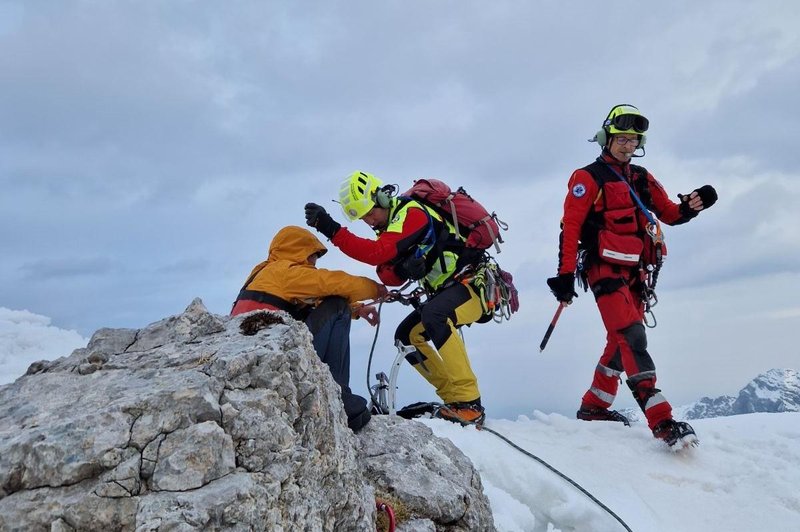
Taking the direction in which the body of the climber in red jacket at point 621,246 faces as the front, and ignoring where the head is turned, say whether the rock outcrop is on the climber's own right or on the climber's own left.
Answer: on the climber's own right

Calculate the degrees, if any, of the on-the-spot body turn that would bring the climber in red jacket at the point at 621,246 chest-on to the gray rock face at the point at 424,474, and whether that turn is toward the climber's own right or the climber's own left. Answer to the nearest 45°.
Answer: approximately 90° to the climber's own right

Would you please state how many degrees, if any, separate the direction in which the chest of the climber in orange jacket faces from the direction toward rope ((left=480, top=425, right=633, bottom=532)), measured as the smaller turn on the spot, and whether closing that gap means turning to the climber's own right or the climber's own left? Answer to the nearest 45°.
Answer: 0° — they already face it

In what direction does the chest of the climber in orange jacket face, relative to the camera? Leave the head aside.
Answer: to the viewer's right

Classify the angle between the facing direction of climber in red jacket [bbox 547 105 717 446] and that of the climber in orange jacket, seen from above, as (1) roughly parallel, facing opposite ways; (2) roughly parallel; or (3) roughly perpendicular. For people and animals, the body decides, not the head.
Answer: roughly perpendicular

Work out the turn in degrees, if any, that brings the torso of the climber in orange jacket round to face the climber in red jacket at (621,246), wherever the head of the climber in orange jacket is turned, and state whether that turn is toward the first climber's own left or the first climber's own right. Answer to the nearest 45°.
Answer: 0° — they already face them

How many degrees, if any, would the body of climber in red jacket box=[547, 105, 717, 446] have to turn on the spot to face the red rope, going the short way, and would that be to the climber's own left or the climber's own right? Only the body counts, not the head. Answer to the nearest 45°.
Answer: approximately 90° to the climber's own right

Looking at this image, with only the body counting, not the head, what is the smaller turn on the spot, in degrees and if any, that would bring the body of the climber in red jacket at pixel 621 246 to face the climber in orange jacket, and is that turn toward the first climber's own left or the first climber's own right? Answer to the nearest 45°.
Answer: approximately 90° to the first climber's own right
